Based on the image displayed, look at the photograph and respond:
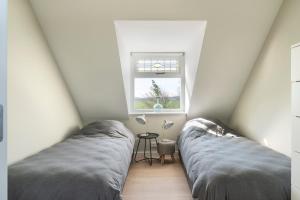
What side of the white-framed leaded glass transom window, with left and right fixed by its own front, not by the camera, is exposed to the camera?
front

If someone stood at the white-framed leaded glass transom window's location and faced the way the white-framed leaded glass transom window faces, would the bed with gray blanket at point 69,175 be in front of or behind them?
in front

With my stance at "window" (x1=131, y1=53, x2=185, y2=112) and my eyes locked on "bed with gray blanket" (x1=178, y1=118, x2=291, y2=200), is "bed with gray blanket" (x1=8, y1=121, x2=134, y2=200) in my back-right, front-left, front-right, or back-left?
front-right
